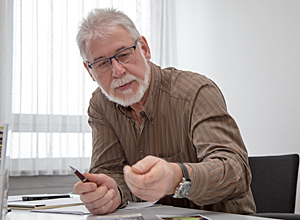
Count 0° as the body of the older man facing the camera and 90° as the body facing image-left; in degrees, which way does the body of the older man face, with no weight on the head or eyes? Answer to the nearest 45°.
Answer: approximately 45°
